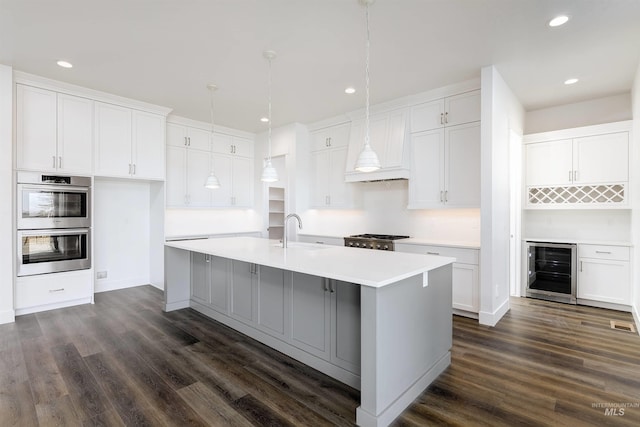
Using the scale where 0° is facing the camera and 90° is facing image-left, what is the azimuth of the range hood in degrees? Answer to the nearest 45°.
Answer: approximately 45°

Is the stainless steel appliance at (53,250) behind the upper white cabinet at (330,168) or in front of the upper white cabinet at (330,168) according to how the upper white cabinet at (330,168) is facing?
in front

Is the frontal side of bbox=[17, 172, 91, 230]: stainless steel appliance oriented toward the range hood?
no

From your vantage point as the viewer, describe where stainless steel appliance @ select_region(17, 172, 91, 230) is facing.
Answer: facing the viewer

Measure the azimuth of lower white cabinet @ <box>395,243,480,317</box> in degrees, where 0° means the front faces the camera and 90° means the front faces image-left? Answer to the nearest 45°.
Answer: approximately 45°

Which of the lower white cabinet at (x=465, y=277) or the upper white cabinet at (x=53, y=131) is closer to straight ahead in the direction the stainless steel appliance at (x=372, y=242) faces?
the upper white cabinet

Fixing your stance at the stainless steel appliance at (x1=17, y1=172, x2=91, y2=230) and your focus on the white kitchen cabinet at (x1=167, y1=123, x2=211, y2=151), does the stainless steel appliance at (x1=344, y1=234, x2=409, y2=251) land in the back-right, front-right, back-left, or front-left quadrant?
front-right

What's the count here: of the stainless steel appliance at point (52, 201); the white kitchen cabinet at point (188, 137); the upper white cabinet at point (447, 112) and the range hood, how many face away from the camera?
0

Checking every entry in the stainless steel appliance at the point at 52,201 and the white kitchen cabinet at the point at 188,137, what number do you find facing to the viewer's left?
0

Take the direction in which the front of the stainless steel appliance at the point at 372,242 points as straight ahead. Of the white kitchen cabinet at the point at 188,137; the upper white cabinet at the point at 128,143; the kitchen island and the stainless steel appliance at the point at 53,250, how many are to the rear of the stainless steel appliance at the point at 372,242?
0

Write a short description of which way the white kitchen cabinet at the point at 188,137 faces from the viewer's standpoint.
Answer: facing the viewer and to the right of the viewer

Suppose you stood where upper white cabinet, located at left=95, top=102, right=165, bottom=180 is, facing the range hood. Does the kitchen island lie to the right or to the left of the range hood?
right

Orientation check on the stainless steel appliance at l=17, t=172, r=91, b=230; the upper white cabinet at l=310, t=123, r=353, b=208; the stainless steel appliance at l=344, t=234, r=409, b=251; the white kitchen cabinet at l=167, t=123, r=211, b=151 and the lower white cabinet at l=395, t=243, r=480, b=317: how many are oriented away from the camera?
0
